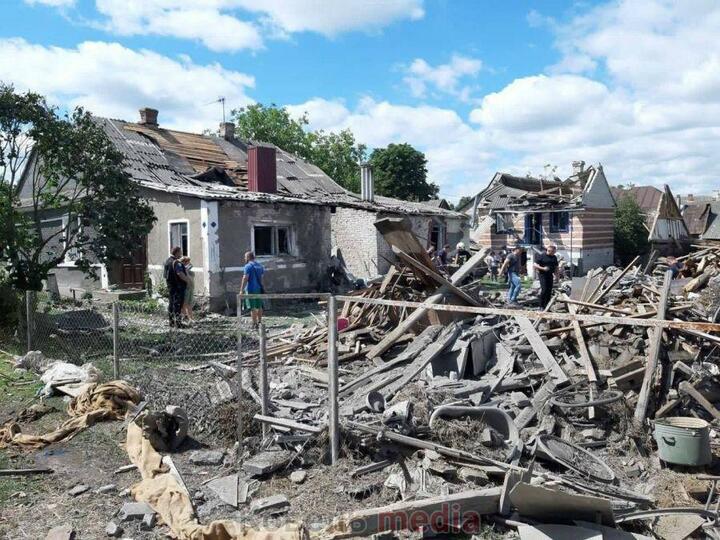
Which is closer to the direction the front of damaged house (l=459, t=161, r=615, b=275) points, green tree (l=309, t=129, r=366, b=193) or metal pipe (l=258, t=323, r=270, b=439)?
the metal pipe

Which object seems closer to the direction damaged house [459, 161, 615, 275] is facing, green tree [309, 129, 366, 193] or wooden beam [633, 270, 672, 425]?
the wooden beam

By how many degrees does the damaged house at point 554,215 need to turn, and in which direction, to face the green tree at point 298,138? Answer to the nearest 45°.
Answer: approximately 90° to its right

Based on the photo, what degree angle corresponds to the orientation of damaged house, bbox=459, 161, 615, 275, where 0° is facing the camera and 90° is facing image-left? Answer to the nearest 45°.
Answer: approximately 45°

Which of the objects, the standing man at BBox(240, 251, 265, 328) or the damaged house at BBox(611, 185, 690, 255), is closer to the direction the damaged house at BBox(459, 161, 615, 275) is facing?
the standing man

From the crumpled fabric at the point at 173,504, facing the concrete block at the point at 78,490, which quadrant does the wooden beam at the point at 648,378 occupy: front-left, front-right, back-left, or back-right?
back-right

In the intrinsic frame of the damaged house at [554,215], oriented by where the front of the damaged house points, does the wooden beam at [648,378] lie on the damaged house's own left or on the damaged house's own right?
on the damaged house's own left
